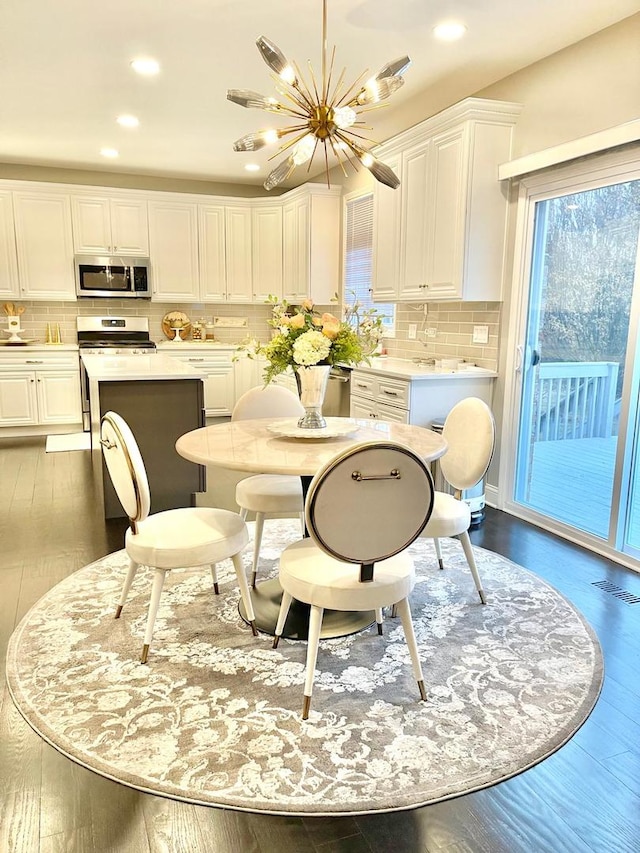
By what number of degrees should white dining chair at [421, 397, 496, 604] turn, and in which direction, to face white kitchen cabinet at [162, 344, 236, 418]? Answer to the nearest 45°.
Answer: approximately 90° to its right

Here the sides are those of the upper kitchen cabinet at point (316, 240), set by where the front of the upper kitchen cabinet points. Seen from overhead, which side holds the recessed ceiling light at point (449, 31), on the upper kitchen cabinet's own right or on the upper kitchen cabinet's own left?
on the upper kitchen cabinet's own left

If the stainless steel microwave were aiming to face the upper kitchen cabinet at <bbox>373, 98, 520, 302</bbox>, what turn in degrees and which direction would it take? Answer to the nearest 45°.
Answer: approximately 45° to its left

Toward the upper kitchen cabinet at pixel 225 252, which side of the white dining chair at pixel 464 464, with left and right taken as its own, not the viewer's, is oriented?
right

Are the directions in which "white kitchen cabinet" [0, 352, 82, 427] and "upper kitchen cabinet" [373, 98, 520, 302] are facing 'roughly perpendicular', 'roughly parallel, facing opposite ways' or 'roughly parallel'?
roughly perpendicular

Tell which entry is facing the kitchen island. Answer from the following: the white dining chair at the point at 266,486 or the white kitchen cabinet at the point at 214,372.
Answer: the white kitchen cabinet

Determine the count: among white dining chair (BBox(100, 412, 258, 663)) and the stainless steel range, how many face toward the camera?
1

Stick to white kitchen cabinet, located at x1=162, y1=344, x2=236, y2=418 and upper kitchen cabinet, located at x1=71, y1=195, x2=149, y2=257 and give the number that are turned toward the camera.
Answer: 2

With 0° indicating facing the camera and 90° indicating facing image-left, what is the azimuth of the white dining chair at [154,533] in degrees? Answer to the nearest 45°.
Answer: approximately 225°

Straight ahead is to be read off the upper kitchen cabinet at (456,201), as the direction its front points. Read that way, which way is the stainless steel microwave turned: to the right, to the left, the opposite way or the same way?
to the left
